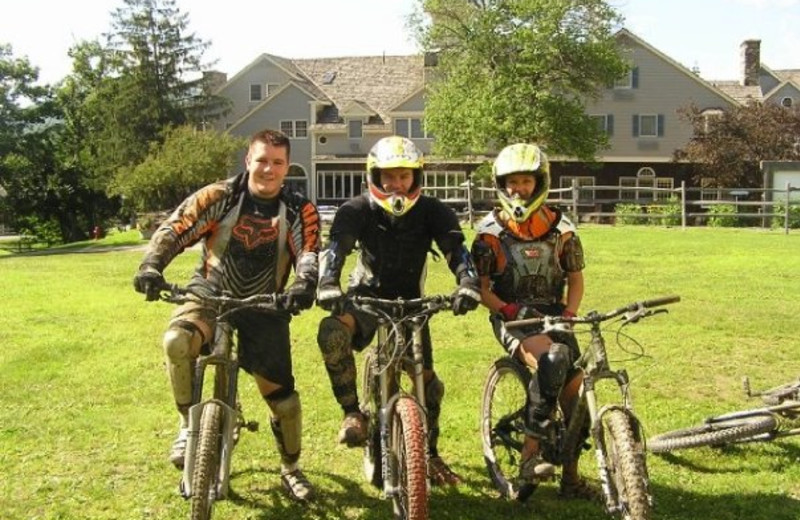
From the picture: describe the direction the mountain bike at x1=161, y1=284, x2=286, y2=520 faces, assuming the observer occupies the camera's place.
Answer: facing the viewer

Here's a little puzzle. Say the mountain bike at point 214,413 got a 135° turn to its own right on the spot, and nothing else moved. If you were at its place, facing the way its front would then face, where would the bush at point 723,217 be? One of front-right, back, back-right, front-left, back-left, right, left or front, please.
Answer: right

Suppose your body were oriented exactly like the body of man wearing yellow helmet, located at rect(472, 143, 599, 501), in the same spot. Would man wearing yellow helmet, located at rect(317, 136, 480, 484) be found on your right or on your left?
on your right

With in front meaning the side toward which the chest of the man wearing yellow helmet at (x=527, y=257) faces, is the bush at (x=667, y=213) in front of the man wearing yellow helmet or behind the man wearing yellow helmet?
behind

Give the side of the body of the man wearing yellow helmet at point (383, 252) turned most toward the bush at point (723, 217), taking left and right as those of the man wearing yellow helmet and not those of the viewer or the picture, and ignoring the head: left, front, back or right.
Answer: back

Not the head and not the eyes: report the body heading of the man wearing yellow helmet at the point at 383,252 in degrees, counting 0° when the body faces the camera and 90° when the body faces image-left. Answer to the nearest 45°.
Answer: approximately 0°

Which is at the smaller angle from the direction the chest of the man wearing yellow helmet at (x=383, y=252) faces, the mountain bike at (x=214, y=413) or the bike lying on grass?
the mountain bike

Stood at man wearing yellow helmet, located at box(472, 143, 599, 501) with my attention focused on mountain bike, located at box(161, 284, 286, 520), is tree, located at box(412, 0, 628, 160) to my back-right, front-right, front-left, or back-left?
back-right

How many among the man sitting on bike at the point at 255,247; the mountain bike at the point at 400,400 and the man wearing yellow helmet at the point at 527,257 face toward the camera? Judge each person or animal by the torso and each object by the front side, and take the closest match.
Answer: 3

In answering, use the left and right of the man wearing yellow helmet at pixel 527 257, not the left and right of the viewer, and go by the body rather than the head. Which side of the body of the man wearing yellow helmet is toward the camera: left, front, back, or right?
front

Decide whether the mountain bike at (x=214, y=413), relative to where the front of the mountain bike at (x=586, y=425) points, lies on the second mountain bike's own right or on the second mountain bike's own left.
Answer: on the second mountain bike's own right

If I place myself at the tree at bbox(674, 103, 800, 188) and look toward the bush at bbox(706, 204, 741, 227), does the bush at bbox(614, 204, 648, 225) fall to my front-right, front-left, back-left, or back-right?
front-right
